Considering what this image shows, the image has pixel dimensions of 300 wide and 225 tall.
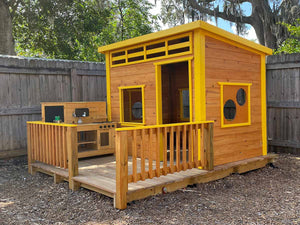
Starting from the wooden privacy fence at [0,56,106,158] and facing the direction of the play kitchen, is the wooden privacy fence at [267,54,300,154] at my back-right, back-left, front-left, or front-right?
front-left

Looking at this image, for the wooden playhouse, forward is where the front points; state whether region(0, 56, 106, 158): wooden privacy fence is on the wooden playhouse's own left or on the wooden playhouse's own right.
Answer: on the wooden playhouse's own right

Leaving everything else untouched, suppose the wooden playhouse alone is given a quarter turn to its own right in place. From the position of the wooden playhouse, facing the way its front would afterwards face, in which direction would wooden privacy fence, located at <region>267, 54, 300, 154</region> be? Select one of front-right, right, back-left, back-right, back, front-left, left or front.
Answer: right

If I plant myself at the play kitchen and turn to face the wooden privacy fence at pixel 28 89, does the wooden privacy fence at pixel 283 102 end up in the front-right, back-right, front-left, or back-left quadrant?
back-right

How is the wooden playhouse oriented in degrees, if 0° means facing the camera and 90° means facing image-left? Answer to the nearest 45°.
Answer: approximately 45°
